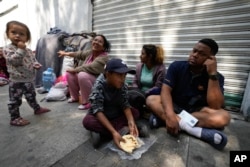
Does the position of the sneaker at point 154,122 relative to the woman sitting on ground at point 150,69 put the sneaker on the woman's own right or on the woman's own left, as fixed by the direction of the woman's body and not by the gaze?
on the woman's own left

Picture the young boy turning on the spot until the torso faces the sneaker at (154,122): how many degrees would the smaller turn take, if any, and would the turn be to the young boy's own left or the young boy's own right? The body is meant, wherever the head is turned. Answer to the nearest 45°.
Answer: approximately 90° to the young boy's own left

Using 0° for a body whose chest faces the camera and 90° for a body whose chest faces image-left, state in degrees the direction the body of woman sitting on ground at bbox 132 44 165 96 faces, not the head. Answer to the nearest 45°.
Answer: approximately 45°

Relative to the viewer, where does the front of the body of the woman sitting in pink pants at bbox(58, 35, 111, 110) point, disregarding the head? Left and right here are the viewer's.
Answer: facing the viewer and to the left of the viewer

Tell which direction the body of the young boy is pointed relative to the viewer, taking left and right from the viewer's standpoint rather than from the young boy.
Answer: facing the viewer and to the right of the viewer

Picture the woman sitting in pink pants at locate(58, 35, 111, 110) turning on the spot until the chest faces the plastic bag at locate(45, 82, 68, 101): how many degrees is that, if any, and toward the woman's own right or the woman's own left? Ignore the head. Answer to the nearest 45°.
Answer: approximately 90° to the woman's own right

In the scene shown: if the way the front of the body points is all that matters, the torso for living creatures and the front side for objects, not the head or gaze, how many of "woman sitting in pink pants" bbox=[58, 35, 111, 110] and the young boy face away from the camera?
0

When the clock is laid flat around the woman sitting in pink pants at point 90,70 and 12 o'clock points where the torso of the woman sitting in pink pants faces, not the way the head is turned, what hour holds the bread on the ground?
The bread on the ground is roughly at 10 o'clock from the woman sitting in pink pants.

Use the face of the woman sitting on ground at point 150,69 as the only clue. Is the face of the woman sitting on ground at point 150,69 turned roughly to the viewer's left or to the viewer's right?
to the viewer's left

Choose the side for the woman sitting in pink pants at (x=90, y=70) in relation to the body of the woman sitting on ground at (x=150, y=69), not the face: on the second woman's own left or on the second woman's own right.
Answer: on the second woman's own right
